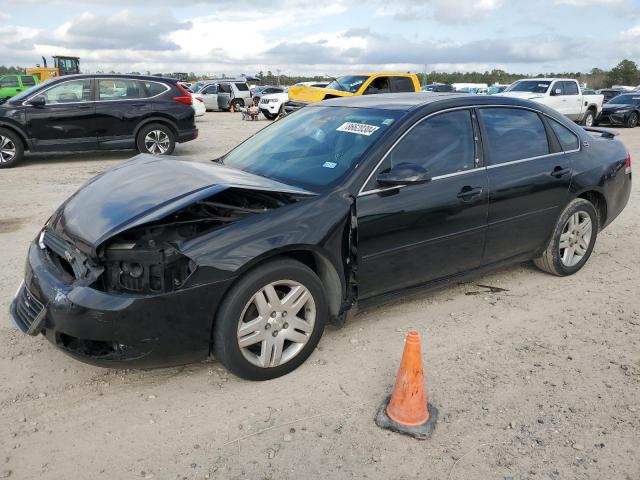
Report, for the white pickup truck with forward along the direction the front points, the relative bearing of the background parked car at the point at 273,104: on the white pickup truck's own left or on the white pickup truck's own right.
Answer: on the white pickup truck's own right

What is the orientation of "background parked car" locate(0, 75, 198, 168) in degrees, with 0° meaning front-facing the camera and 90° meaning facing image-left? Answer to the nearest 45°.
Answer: approximately 90°

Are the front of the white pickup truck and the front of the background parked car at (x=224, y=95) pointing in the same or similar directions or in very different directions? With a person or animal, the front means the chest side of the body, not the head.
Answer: same or similar directions

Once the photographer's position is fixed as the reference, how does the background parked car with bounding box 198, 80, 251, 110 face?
facing to the left of the viewer

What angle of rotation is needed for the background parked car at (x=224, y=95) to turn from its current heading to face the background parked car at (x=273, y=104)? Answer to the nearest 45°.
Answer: approximately 90° to its left

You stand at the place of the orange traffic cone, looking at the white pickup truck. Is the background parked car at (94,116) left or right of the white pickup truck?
left

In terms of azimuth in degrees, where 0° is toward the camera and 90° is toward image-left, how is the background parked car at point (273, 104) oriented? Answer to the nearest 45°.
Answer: approximately 45°

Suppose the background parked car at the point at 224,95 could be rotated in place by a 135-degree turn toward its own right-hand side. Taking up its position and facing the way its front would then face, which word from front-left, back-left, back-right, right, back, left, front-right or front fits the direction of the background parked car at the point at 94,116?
back-right

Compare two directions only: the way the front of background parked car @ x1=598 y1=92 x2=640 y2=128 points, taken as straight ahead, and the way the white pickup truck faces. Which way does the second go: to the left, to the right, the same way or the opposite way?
the same way

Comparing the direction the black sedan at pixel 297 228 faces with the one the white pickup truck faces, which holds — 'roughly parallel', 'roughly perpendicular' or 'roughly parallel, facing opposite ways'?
roughly parallel

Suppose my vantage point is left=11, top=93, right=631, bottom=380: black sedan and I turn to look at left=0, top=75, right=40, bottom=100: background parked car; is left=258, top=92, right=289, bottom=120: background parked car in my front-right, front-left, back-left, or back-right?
front-right

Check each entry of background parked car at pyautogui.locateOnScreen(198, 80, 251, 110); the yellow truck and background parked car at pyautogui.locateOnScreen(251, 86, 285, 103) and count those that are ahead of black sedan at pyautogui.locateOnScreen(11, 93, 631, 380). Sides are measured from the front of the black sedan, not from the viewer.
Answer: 0

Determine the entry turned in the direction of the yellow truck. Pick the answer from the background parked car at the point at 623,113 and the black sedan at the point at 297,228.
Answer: the background parked car

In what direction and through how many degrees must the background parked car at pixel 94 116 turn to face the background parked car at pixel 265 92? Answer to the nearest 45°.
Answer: approximately 135° to its right

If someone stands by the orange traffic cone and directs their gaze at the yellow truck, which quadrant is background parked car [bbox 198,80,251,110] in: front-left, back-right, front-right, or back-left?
front-left

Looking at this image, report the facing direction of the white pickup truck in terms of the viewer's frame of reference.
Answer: facing the viewer and to the left of the viewer

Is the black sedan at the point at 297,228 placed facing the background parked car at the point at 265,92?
no

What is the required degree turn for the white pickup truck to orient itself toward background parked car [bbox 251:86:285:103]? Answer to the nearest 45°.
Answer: approximately 90° to its right
